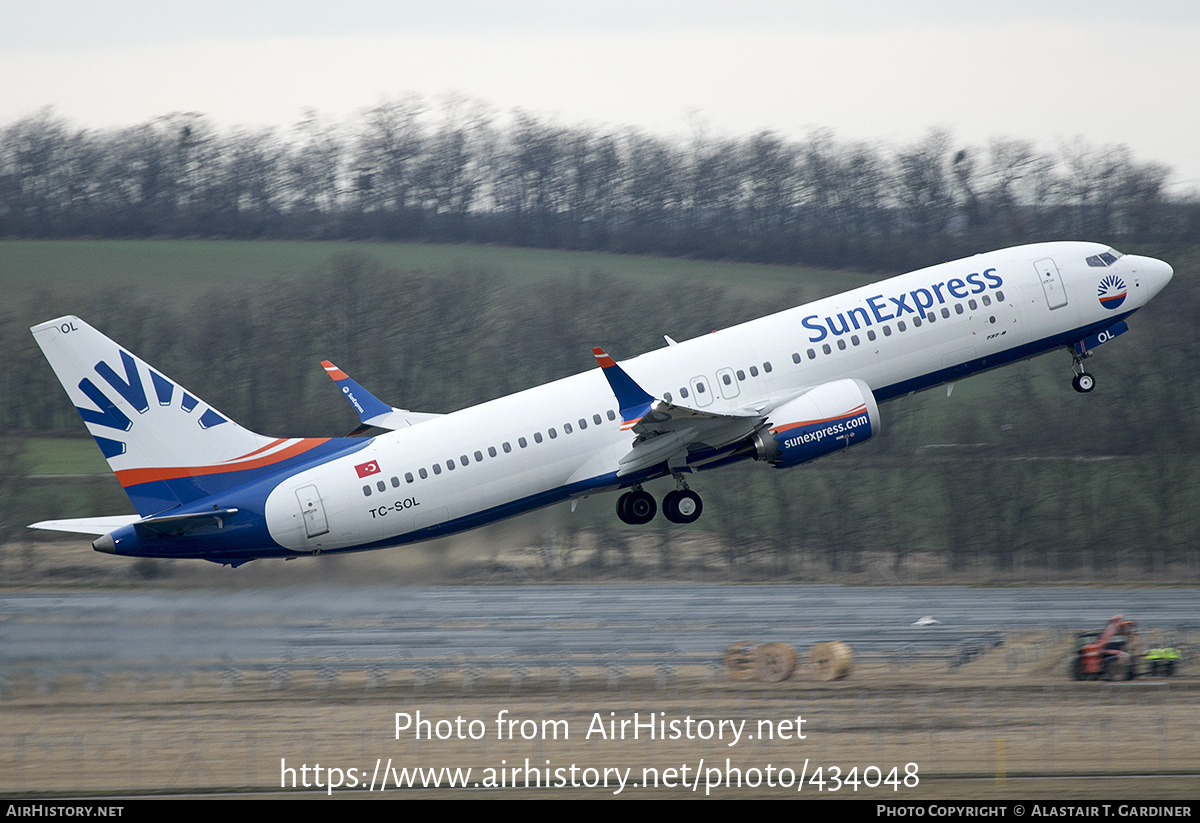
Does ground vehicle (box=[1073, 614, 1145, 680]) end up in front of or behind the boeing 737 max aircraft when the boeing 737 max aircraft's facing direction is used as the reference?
in front

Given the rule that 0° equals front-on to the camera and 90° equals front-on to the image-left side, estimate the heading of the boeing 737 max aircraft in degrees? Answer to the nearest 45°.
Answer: approximately 270°
